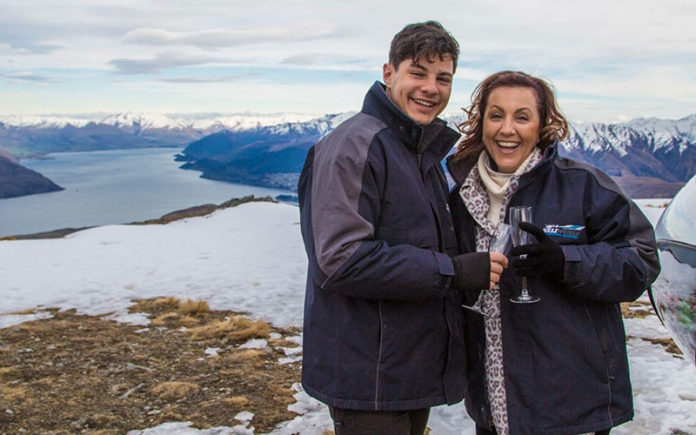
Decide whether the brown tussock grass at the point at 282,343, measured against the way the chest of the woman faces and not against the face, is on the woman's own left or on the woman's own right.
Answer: on the woman's own right

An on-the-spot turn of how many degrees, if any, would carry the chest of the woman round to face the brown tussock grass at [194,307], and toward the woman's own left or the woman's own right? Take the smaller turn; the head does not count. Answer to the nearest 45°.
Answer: approximately 90° to the woman's own right

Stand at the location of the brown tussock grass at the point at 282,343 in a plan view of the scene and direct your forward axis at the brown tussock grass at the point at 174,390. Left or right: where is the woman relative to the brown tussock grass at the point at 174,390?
left

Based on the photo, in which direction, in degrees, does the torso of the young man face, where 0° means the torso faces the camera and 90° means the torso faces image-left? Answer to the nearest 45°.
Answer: approximately 315°

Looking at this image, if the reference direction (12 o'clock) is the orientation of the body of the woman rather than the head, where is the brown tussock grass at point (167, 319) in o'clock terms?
The brown tussock grass is roughly at 3 o'clock from the woman.

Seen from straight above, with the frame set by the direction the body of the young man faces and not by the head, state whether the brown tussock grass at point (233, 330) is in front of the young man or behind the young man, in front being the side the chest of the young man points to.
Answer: behind

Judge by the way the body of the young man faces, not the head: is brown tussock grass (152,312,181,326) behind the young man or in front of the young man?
behind

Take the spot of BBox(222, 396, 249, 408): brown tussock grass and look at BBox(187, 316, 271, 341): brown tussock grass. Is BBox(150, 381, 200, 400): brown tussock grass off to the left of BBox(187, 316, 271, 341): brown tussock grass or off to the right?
left
